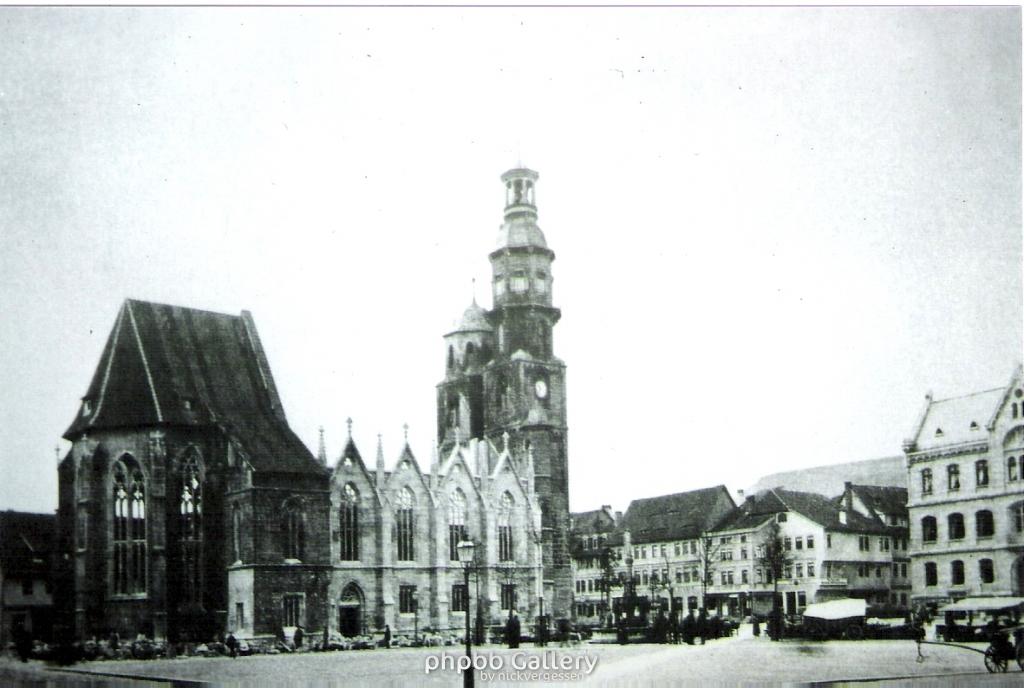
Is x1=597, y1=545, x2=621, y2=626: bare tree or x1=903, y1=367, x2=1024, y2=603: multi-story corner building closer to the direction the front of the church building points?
the bare tree

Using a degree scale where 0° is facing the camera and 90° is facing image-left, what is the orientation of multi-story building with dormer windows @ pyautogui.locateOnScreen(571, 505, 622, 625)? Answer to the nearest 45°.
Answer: approximately 0°

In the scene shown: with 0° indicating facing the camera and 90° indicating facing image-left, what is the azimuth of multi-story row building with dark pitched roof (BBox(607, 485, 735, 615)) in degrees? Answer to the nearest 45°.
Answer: approximately 0°
